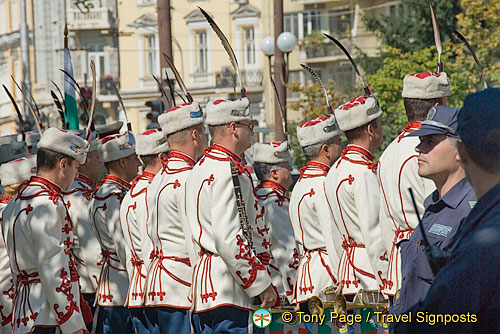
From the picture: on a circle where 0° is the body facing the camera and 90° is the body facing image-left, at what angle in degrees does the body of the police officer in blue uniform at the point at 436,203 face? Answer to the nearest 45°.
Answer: approximately 45°

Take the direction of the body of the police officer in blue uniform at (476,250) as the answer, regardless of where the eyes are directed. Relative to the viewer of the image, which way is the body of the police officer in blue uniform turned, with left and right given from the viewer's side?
facing away from the viewer and to the left of the viewer

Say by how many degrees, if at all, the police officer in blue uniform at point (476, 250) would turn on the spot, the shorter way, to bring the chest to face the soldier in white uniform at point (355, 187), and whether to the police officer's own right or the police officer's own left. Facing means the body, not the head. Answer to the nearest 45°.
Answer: approximately 45° to the police officer's own right

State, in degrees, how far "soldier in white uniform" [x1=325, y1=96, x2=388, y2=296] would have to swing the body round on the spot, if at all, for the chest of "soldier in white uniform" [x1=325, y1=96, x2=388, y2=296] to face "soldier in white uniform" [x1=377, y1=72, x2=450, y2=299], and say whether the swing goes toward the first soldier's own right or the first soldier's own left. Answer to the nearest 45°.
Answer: approximately 90° to the first soldier's own right
